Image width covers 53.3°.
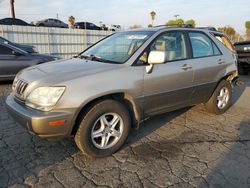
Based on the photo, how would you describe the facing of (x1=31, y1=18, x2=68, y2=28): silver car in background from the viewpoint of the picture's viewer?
facing to the left of the viewer
